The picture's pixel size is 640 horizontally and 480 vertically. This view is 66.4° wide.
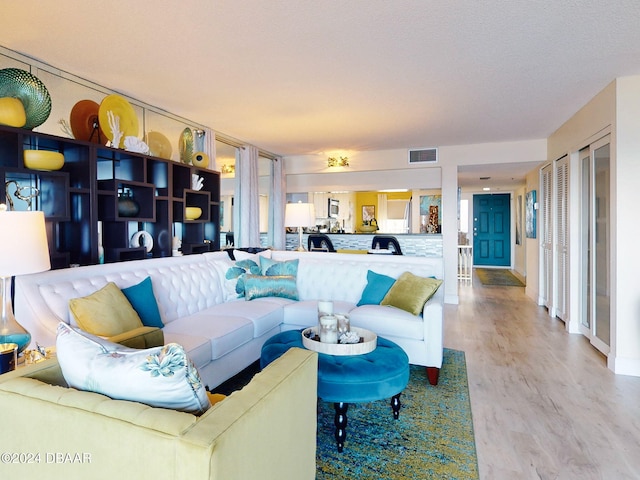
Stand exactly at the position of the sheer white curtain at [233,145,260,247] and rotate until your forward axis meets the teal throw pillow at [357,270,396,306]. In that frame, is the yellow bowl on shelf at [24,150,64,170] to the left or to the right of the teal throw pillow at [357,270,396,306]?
right

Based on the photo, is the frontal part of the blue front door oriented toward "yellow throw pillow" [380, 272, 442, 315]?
yes

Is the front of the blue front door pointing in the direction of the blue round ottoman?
yes

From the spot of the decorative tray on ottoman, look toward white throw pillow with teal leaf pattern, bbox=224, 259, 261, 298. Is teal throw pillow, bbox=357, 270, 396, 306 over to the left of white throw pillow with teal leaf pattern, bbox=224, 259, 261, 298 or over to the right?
right

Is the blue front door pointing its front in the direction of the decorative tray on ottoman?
yes

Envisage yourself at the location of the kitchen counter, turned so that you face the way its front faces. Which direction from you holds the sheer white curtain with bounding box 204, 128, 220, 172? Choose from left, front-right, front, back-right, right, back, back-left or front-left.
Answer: front-right

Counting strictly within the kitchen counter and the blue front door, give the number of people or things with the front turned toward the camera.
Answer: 2

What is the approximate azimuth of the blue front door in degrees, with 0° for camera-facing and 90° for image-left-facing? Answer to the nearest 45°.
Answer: approximately 0°

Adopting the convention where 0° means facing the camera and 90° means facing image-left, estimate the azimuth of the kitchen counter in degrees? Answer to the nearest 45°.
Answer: approximately 0°

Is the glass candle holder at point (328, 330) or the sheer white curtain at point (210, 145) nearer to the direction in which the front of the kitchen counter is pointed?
the glass candle holder
